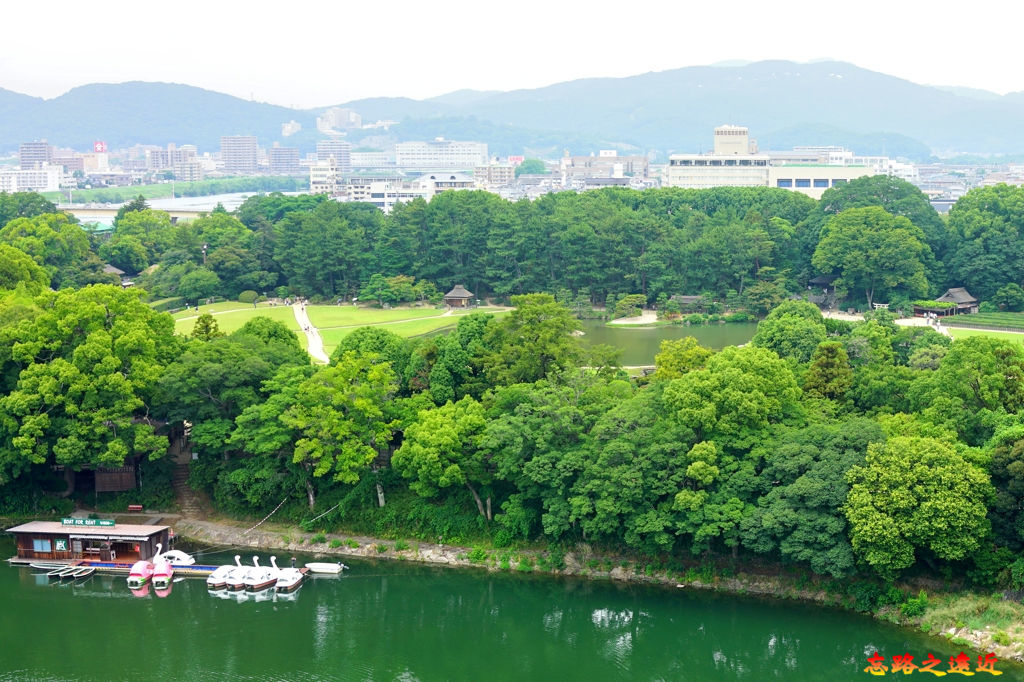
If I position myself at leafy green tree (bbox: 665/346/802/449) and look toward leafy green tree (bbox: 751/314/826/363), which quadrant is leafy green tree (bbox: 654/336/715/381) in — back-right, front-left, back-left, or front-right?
front-left

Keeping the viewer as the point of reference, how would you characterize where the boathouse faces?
facing the viewer

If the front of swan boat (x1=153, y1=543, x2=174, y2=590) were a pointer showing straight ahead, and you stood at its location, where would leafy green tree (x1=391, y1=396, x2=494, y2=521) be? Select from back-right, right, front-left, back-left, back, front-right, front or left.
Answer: right

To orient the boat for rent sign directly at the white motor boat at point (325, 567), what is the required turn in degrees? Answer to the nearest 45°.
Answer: approximately 45° to its left

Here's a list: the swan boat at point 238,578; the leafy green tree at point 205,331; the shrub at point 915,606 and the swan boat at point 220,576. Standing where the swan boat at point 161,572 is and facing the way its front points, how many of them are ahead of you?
1

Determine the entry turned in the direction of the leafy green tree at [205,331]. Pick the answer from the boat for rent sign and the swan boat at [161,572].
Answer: the swan boat

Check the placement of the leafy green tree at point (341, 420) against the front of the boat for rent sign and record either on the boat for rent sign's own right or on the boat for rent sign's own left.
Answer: on the boat for rent sign's own left

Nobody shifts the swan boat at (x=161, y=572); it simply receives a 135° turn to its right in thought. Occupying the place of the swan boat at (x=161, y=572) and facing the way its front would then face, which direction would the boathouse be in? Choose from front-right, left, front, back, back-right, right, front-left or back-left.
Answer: back

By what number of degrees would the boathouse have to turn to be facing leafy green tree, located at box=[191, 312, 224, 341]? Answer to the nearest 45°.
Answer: approximately 135° to its left

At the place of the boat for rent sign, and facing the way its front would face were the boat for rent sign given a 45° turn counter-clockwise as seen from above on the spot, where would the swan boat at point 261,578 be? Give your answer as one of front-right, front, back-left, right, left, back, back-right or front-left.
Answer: front

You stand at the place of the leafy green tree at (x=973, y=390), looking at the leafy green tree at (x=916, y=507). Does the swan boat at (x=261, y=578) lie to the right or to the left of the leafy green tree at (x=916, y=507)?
right

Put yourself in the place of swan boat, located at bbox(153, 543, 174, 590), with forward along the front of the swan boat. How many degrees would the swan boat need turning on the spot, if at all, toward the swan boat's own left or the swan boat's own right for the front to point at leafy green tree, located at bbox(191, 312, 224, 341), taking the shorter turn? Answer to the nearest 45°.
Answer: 0° — it already faces it

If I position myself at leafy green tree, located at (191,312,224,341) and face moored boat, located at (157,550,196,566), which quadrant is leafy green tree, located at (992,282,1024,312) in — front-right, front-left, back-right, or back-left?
back-left

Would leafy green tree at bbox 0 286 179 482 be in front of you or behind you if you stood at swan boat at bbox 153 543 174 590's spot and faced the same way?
in front

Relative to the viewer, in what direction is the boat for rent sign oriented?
toward the camera

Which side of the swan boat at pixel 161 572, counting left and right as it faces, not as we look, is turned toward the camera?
back

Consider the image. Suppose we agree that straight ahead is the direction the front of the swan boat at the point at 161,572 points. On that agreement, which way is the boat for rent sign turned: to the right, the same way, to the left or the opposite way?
the opposite way
